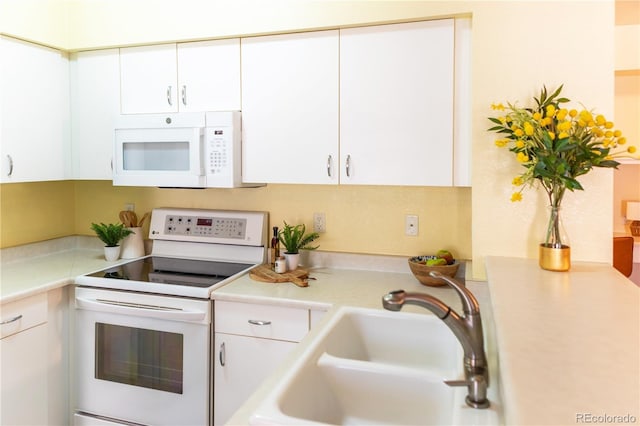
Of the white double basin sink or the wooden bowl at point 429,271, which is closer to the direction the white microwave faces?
the white double basin sink

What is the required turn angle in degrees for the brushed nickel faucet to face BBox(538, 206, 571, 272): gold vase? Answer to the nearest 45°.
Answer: approximately 135° to its right

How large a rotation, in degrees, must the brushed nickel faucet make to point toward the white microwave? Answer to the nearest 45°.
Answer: approximately 45° to its right

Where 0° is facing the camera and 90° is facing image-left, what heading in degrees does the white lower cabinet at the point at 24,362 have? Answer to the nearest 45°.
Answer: approximately 315°

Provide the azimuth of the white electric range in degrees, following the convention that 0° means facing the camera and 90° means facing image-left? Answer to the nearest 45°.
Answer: approximately 45°

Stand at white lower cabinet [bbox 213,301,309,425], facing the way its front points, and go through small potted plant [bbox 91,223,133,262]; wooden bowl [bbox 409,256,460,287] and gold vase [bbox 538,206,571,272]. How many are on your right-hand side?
1

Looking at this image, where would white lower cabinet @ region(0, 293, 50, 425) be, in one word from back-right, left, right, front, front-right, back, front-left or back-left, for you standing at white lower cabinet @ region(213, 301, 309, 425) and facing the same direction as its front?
front-right

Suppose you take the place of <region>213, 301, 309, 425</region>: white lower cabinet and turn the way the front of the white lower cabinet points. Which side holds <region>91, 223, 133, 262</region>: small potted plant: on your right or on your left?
on your right

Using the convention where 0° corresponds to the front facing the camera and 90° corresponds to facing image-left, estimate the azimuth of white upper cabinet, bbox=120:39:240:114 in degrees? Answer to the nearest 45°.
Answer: approximately 45°

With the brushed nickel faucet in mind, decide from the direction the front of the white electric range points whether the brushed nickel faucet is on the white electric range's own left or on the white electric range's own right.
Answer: on the white electric range's own left

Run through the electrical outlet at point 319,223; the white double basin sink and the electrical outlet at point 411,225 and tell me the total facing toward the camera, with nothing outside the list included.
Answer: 2
